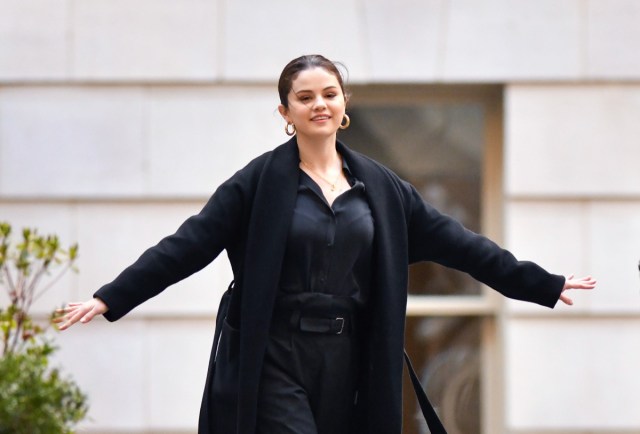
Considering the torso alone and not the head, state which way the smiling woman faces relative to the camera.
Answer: toward the camera
